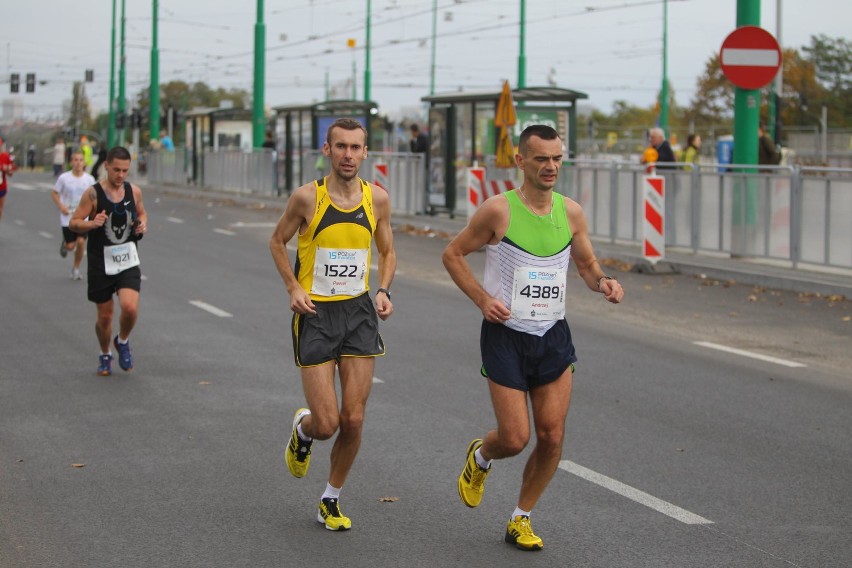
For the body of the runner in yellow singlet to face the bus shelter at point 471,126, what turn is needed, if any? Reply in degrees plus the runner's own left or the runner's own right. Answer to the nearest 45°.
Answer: approximately 180°

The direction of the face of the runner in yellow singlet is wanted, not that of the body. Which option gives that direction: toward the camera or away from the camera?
toward the camera

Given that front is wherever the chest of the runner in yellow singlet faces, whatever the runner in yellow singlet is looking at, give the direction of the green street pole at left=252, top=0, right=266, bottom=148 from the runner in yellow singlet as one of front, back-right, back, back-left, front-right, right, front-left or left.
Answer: back

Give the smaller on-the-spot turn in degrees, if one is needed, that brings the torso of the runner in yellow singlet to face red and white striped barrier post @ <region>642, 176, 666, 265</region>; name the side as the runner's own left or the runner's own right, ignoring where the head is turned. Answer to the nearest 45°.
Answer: approximately 180°

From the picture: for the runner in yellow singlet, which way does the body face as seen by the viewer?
toward the camera

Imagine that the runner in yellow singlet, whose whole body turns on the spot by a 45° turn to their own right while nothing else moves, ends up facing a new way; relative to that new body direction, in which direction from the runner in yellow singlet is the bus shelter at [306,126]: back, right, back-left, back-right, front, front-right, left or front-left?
back-right

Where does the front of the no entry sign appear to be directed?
toward the camera

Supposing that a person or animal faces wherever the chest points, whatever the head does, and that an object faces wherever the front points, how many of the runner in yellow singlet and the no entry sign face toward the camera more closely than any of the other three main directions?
2

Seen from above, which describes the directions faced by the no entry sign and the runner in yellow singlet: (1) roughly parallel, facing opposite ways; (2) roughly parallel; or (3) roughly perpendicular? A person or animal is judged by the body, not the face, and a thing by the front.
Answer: roughly parallel

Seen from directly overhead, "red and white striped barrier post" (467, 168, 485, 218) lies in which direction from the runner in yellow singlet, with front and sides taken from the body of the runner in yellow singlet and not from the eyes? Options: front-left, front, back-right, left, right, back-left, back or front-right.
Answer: back

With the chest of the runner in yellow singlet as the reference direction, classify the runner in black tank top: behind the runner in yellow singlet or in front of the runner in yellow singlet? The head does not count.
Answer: behind
